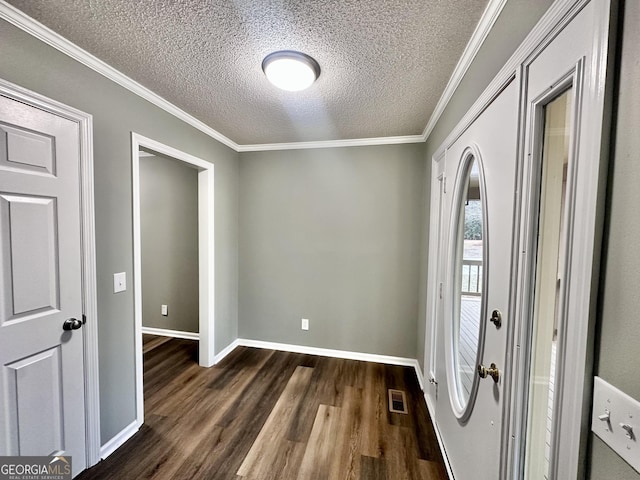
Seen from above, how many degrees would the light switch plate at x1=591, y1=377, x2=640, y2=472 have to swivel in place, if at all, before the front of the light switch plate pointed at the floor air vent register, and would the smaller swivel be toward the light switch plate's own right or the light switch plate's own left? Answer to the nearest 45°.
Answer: approximately 90° to the light switch plate's own right

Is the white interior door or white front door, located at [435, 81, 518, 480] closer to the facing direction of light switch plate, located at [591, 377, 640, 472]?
the white interior door

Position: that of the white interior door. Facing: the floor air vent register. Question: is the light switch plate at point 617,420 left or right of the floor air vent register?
right

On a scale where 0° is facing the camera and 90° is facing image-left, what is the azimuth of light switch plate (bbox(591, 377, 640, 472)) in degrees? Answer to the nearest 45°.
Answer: approximately 45°

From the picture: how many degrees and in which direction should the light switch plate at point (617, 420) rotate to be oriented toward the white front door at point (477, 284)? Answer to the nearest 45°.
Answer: approximately 90° to its right

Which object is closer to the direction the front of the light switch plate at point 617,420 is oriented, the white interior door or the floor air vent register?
the white interior door
